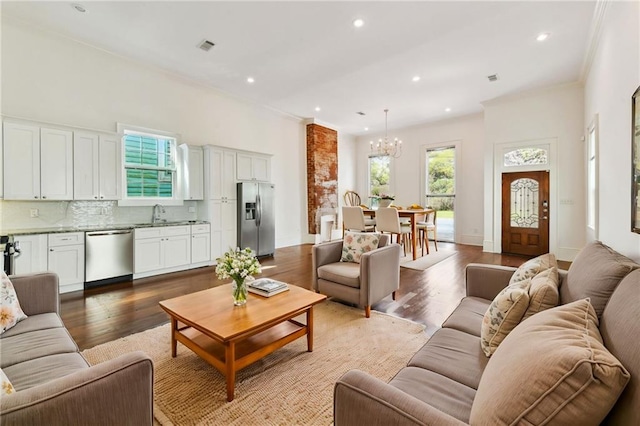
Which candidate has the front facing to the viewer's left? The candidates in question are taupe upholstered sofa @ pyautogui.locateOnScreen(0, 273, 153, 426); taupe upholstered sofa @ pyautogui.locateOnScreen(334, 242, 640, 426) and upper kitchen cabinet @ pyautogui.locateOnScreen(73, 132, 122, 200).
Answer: taupe upholstered sofa @ pyautogui.locateOnScreen(334, 242, 640, 426)

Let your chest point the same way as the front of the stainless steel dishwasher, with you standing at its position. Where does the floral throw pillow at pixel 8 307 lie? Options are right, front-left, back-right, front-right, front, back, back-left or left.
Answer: front-right

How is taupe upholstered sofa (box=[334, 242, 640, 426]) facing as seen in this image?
to the viewer's left

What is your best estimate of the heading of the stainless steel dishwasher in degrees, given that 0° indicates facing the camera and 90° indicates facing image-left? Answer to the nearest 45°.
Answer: approximately 315°

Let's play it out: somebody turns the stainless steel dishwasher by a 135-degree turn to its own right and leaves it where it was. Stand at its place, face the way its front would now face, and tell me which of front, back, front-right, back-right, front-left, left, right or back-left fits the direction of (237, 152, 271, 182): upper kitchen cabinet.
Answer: back

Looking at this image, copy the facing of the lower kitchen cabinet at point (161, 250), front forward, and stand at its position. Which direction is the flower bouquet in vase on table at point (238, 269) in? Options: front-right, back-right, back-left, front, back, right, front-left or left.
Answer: front-right

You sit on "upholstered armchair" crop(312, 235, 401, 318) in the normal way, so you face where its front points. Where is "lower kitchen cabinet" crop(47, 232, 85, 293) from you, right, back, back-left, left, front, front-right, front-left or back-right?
front-right

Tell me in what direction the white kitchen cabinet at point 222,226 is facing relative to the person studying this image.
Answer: facing the viewer and to the right of the viewer

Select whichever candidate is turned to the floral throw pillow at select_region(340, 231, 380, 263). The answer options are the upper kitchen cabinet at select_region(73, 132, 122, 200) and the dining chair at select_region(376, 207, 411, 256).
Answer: the upper kitchen cabinet

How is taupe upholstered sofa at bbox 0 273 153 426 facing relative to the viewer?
to the viewer's right

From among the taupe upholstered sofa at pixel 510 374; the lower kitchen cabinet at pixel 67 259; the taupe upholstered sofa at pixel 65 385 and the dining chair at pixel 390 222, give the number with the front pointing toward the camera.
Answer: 1

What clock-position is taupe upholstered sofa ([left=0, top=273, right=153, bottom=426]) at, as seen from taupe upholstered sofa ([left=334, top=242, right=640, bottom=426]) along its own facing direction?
taupe upholstered sofa ([left=0, top=273, right=153, bottom=426]) is roughly at 11 o'clock from taupe upholstered sofa ([left=334, top=242, right=640, bottom=426]).

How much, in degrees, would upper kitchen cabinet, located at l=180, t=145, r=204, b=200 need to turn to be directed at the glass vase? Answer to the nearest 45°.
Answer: approximately 45° to its right

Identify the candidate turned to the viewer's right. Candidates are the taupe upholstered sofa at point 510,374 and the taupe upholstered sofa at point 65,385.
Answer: the taupe upholstered sofa at point 65,385
